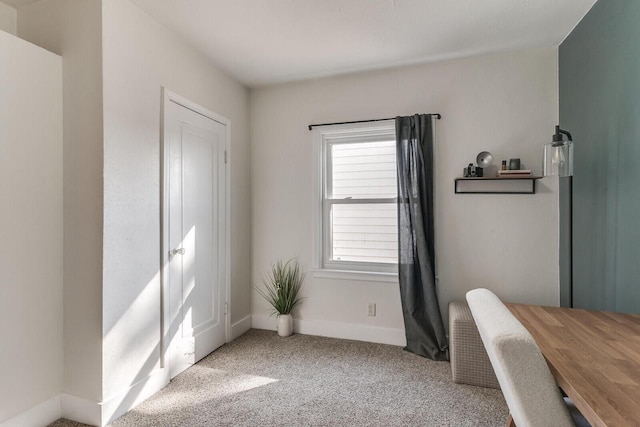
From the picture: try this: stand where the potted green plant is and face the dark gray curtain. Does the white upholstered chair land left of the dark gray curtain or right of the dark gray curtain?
right

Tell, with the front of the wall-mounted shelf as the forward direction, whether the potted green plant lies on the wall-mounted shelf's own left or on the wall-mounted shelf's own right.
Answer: on the wall-mounted shelf's own right

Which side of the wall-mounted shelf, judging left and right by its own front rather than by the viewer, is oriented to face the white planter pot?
right

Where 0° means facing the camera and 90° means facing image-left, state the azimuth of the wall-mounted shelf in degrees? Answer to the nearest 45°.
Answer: approximately 0°

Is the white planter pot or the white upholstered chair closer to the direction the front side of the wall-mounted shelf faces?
the white upholstered chair

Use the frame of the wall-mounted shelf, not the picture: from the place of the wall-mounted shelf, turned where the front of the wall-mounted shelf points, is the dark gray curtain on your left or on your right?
on your right

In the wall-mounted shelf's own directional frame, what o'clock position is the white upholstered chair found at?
The white upholstered chair is roughly at 12 o'clock from the wall-mounted shelf.
